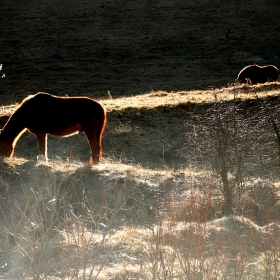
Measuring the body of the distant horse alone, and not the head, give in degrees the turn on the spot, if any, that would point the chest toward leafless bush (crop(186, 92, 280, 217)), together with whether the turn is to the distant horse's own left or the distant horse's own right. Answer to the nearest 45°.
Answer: approximately 90° to the distant horse's own left

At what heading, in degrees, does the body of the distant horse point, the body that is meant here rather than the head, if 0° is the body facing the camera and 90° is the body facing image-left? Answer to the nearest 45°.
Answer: approximately 90°

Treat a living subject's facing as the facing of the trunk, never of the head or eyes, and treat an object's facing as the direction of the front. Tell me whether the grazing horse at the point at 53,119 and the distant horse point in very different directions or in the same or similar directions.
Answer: same or similar directions

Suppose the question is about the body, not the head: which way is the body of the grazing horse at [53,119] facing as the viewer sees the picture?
to the viewer's left

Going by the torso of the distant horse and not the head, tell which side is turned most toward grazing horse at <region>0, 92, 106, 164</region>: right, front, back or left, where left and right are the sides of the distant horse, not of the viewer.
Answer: left

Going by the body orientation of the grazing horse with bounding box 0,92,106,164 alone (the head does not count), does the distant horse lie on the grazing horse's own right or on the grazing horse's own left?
on the grazing horse's own right

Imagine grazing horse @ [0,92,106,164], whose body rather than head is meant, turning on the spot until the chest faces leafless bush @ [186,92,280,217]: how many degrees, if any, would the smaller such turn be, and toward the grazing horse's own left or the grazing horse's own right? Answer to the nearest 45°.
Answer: approximately 135° to the grazing horse's own left

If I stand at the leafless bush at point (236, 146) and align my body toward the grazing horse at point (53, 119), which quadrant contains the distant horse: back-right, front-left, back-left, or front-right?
front-right

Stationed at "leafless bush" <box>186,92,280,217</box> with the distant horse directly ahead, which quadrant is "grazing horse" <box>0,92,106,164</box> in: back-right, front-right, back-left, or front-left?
front-left

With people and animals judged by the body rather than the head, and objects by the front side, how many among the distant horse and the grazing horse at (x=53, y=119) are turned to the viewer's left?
2
